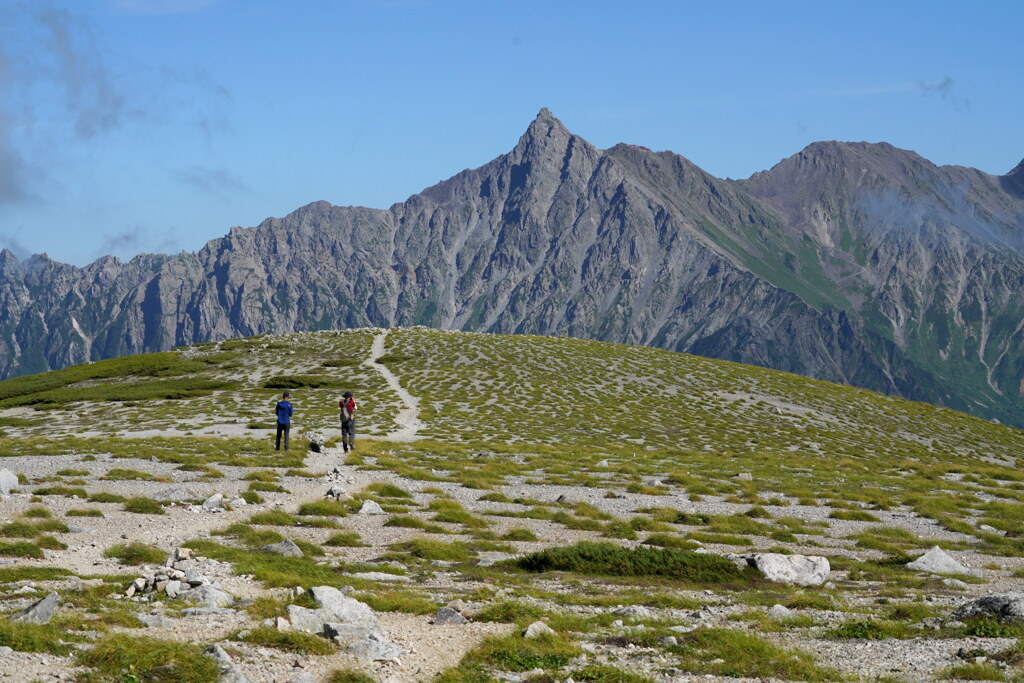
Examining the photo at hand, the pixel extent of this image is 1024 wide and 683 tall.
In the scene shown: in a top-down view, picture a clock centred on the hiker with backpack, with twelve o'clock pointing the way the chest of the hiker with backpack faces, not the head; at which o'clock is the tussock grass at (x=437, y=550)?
The tussock grass is roughly at 6 o'clock from the hiker with backpack.

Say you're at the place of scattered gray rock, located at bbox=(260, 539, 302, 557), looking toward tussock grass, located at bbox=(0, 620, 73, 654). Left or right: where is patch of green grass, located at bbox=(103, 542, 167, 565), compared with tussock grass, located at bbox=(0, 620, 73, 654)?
right

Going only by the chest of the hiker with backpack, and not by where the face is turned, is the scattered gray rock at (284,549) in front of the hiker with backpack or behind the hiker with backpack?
behind

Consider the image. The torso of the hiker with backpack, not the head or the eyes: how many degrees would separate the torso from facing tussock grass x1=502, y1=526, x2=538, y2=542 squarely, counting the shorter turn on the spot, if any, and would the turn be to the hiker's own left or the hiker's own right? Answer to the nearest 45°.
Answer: approximately 180°

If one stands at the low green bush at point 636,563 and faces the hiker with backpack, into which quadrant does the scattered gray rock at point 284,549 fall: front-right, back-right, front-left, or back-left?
front-left

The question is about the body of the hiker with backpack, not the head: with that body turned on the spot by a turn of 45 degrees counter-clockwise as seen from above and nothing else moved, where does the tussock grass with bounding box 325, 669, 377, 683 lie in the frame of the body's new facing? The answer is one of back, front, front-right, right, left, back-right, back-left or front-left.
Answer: back-left

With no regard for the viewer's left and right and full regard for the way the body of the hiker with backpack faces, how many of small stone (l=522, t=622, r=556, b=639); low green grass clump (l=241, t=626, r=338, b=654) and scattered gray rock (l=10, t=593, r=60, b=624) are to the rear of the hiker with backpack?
3

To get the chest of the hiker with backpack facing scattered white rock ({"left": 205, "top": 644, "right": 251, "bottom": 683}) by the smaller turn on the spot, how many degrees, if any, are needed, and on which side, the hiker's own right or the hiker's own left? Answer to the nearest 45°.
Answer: approximately 180°

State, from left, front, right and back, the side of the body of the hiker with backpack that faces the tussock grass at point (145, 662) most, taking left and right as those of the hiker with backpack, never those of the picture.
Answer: back

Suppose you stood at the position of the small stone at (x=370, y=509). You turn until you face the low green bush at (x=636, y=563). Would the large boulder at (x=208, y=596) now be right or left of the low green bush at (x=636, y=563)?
right

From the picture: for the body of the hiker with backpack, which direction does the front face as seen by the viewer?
away from the camera

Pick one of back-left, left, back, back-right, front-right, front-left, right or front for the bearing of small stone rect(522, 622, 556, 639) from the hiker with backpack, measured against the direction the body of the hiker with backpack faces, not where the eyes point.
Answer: back

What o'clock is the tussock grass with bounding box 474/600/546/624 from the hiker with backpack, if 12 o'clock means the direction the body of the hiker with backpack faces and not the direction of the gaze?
The tussock grass is roughly at 6 o'clock from the hiker with backpack.

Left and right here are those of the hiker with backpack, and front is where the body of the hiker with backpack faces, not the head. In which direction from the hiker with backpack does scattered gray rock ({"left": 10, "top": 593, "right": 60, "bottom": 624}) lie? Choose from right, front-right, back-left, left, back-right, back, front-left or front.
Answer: back

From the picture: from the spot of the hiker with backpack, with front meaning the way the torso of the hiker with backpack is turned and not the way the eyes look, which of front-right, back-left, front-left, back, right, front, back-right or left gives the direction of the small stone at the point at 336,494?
back

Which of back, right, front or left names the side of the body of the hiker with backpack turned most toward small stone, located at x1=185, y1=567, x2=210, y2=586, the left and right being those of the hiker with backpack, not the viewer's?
back

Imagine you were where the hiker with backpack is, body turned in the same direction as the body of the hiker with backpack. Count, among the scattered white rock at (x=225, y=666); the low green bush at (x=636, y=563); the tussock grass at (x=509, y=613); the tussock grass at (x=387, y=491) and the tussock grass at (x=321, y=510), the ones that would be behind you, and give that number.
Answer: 5
